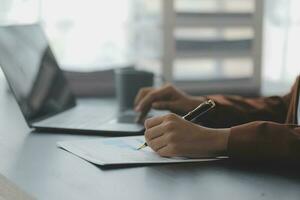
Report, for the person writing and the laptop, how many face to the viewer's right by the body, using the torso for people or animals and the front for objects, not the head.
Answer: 1

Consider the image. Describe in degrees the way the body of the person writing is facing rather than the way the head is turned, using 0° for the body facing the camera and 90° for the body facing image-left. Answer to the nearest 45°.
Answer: approximately 90°

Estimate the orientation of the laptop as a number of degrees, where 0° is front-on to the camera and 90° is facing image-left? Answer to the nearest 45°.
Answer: approximately 270°

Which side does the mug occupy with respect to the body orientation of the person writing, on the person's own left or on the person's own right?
on the person's own right

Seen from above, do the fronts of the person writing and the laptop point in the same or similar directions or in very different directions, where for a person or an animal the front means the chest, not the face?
very different directions

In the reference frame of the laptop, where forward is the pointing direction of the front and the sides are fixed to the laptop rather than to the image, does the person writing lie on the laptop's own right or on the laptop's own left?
on the laptop's own right
